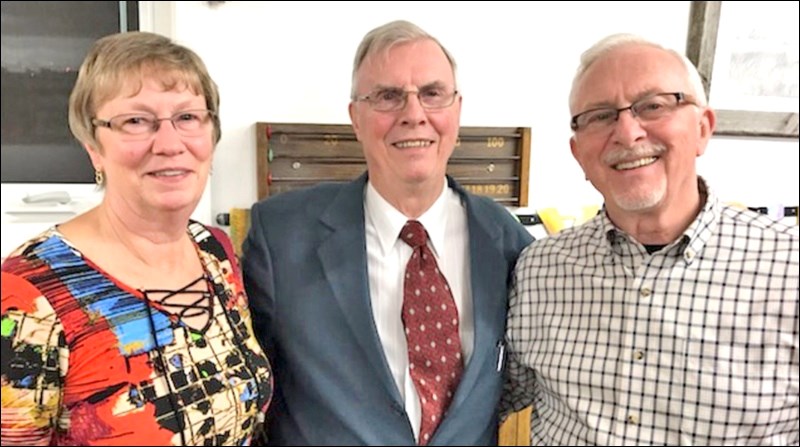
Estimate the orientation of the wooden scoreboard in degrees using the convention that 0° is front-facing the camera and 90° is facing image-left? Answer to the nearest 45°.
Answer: approximately 0°

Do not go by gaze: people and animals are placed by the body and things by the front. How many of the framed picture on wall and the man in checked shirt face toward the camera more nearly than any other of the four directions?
2

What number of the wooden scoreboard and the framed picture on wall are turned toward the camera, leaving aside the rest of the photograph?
2

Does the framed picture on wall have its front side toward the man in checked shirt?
yes

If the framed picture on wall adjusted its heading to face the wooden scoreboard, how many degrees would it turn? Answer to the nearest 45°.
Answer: approximately 45° to its right

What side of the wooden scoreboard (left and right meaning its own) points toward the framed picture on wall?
left
